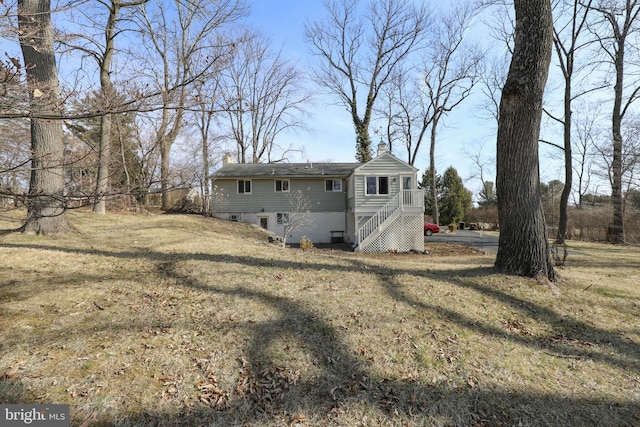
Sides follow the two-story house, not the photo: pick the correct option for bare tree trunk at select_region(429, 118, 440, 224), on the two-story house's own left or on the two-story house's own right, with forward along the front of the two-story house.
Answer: on the two-story house's own right

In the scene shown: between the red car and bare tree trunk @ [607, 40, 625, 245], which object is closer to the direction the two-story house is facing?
the red car

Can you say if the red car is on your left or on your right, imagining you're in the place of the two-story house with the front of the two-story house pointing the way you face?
on your right

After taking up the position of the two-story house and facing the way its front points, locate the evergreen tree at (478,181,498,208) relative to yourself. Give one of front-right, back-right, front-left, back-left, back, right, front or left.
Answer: front-right

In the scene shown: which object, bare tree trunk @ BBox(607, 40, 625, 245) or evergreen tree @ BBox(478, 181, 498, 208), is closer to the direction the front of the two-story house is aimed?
the evergreen tree

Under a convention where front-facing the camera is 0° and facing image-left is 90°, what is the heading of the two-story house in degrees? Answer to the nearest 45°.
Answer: approximately 180°

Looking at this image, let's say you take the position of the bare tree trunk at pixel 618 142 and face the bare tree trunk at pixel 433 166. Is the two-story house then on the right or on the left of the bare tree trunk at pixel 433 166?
left
